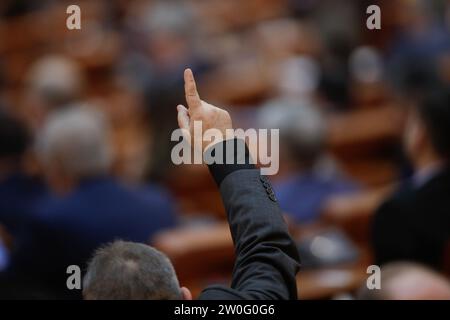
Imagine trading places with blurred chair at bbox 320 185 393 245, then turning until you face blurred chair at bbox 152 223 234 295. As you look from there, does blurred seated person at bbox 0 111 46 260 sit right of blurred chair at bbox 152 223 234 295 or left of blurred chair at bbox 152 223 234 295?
right

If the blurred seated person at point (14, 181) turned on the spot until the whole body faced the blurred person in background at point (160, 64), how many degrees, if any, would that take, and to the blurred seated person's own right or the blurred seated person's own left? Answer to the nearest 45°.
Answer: approximately 45° to the blurred seated person's own right

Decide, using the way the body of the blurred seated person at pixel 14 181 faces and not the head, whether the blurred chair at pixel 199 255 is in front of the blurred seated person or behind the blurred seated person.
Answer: behind

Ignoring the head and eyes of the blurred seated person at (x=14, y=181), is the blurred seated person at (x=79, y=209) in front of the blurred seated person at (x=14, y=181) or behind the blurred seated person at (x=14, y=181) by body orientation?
behind

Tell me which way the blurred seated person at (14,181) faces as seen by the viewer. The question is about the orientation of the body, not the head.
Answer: away from the camera

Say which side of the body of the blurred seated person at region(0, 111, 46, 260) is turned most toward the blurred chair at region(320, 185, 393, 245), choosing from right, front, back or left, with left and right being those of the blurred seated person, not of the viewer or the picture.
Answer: right

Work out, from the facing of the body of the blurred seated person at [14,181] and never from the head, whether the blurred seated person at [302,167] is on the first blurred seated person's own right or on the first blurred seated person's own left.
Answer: on the first blurred seated person's own right

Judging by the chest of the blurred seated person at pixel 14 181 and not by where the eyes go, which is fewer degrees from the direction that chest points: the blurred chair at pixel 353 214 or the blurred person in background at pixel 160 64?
the blurred person in background

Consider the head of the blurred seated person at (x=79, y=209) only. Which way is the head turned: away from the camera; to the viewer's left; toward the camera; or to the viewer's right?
away from the camera

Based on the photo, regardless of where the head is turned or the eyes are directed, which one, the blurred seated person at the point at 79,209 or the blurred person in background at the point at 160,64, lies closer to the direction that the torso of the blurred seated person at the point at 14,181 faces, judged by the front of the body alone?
the blurred person in background
